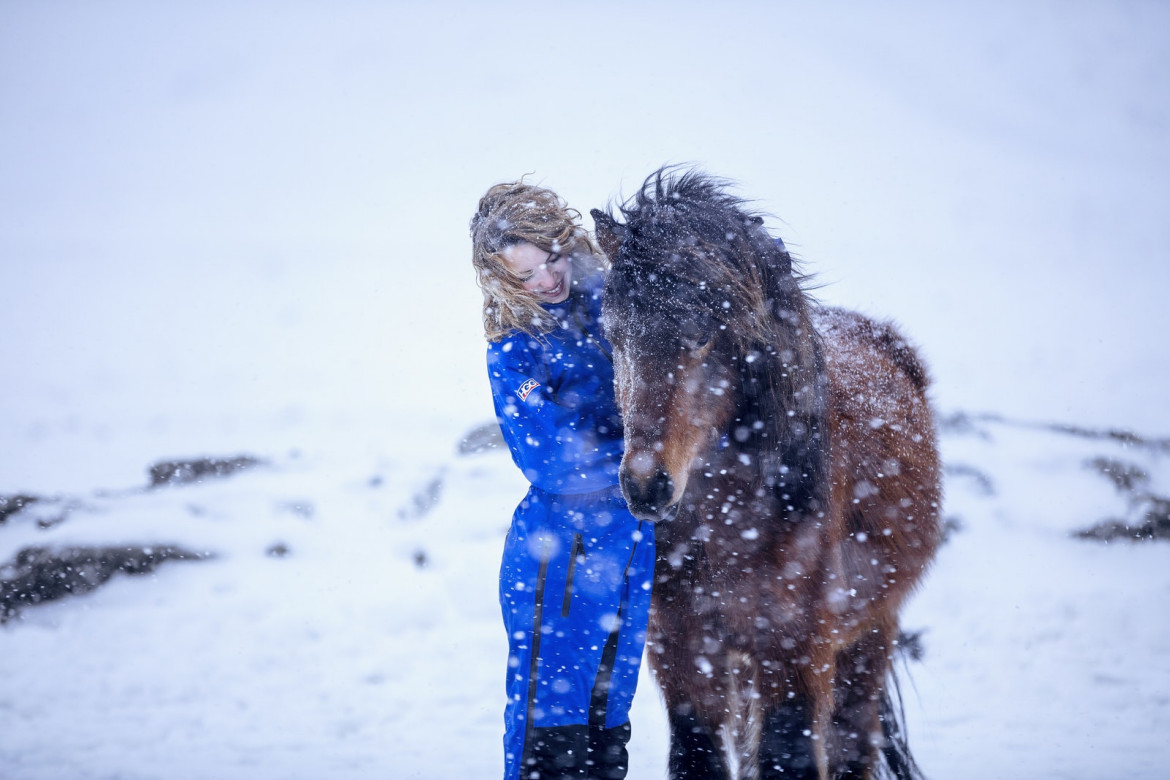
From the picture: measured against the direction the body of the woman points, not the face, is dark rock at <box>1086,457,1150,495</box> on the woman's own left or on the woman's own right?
on the woman's own left

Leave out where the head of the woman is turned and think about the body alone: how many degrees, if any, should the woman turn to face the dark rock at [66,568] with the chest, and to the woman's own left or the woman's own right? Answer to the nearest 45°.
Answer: approximately 180°

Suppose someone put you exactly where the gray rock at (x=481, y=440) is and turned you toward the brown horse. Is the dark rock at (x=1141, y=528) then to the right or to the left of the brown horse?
left

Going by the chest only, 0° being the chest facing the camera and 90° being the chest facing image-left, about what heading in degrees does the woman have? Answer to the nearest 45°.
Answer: approximately 315°

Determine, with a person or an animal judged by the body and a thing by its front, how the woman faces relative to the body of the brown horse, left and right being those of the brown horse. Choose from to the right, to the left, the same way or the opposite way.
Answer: to the left

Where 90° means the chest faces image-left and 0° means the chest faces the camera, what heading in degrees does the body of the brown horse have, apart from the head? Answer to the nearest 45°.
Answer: approximately 45°

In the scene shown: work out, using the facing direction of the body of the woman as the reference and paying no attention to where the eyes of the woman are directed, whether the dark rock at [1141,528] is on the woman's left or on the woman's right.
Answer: on the woman's left
